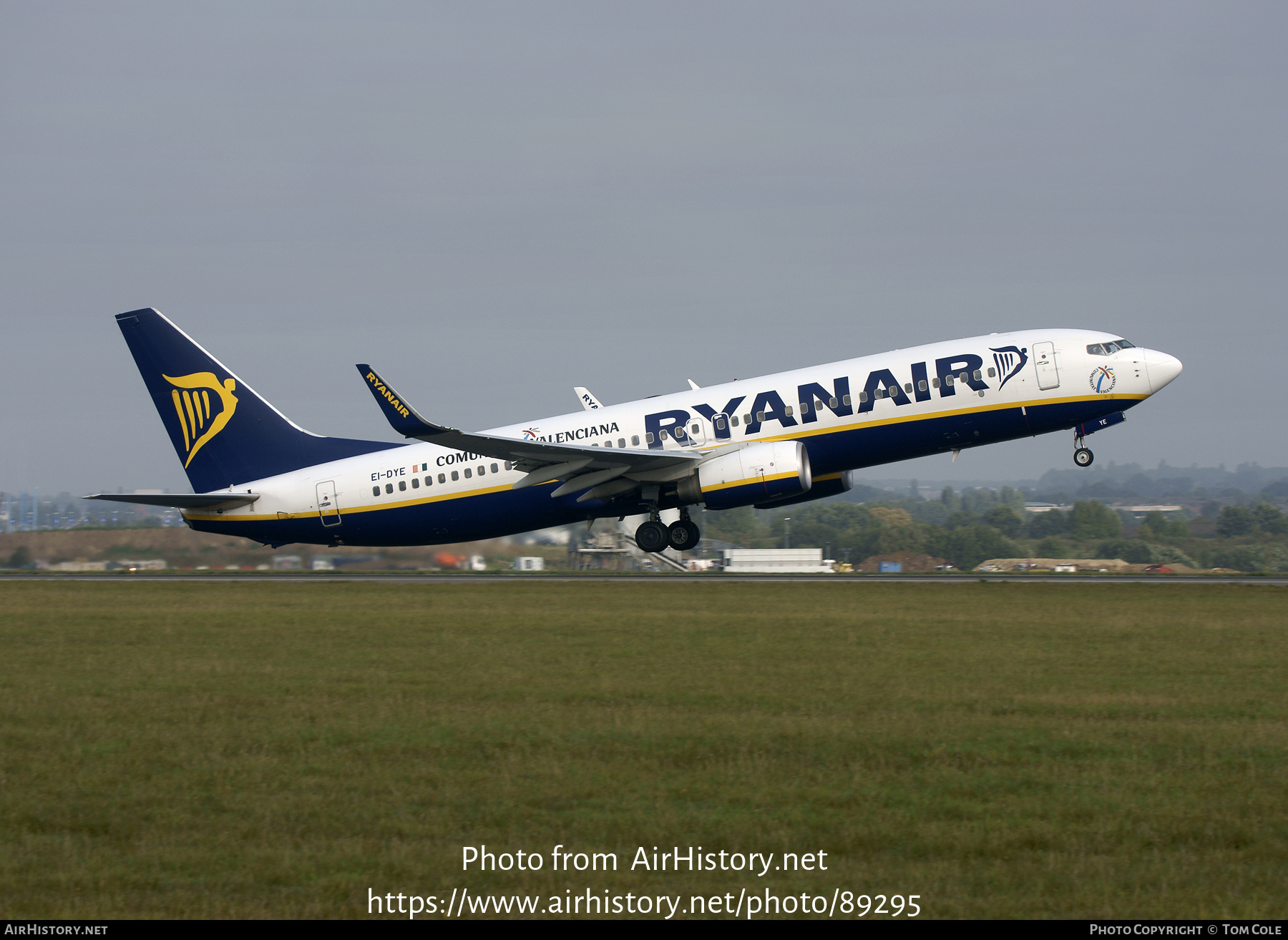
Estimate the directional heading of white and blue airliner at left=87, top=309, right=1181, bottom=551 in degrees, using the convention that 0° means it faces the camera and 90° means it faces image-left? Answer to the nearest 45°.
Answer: approximately 270°
